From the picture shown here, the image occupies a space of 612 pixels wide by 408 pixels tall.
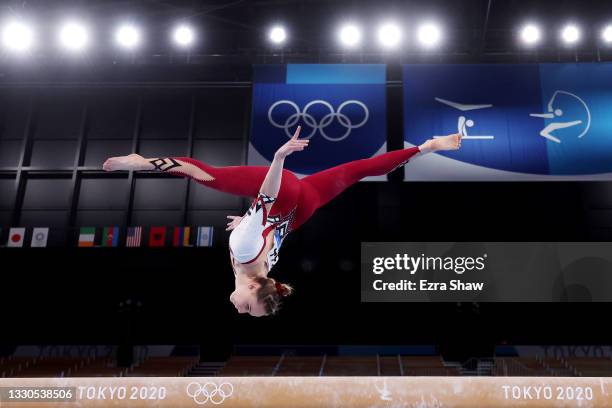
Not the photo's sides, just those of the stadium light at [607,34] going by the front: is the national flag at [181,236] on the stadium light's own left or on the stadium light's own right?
on the stadium light's own right

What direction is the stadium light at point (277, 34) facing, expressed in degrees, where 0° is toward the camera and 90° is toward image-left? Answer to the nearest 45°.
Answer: approximately 0°

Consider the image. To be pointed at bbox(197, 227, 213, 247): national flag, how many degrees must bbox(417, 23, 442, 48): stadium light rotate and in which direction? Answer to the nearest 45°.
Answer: approximately 90° to its right

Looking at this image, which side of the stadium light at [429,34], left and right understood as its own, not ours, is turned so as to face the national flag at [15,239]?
right

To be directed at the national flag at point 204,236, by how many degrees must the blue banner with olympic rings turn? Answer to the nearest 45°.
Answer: approximately 135° to its right
